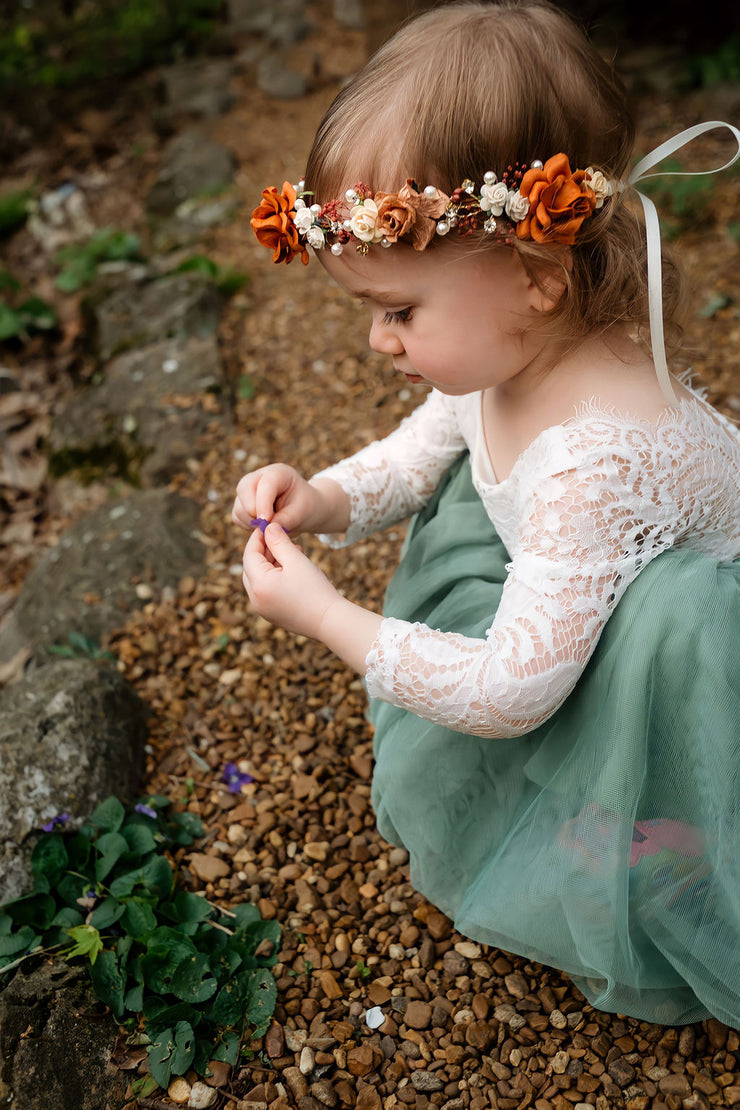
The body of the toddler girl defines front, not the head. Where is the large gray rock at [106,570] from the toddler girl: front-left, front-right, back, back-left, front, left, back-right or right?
front-right

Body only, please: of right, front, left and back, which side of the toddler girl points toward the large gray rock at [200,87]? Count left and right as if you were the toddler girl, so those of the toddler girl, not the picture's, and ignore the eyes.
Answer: right

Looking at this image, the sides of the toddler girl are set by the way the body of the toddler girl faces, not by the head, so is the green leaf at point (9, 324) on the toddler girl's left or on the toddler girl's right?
on the toddler girl's right

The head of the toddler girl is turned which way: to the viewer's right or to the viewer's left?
to the viewer's left

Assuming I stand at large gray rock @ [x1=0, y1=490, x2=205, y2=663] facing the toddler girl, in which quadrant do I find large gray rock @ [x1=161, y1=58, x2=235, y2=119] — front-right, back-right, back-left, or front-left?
back-left

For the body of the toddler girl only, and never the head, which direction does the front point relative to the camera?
to the viewer's left
